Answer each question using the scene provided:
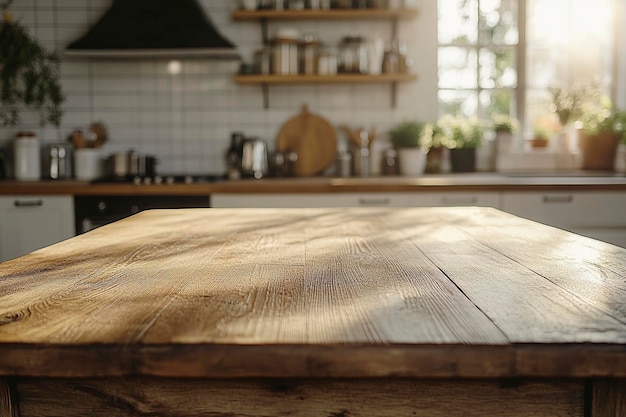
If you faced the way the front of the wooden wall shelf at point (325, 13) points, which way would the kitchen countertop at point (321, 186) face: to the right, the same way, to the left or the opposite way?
the same way

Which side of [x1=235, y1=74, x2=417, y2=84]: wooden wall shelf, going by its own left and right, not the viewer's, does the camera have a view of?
front

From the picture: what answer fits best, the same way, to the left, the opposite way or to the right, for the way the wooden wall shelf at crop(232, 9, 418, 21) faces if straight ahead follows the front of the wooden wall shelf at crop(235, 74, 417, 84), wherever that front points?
the same way

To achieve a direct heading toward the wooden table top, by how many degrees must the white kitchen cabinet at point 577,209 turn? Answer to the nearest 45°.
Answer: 0° — it already faces it

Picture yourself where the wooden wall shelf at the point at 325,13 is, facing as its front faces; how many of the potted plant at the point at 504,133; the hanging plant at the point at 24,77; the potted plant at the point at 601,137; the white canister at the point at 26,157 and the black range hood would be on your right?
3

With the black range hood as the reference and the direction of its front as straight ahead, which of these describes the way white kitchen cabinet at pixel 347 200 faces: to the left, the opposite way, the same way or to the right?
the same way

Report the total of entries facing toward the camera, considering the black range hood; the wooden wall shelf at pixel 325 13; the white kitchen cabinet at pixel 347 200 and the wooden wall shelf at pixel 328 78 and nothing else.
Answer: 4

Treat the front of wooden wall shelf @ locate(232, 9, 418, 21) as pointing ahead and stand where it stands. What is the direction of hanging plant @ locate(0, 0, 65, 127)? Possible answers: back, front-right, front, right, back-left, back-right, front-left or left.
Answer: right

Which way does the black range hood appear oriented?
toward the camera

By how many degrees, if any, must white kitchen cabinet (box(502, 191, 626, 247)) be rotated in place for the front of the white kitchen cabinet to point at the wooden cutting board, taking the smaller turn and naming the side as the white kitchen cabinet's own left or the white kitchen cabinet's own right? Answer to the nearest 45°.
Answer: approximately 90° to the white kitchen cabinet's own right

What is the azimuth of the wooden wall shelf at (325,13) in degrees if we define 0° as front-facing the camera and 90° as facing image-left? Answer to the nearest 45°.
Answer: approximately 0°

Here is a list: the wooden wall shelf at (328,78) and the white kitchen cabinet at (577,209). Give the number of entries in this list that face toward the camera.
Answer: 2

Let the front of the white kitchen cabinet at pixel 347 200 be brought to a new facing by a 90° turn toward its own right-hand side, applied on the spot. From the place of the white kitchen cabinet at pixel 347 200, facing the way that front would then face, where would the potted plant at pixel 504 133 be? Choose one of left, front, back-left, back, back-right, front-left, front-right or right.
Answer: back-right

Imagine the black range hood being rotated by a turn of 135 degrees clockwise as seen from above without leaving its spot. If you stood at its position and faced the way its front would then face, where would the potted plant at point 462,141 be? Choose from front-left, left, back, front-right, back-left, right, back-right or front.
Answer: back-right

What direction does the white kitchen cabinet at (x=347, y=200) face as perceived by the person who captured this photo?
facing the viewer

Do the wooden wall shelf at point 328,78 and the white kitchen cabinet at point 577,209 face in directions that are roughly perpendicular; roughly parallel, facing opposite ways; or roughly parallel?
roughly parallel

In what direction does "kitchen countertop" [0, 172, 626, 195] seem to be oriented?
toward the camera

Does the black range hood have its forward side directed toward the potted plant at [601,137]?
no
